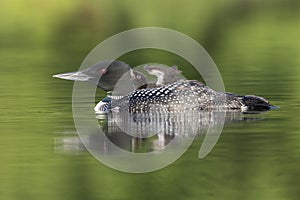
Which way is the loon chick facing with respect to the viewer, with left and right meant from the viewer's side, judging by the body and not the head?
facing to the left of the viewer

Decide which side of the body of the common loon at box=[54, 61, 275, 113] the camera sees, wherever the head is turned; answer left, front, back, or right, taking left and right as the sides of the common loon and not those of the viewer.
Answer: left
